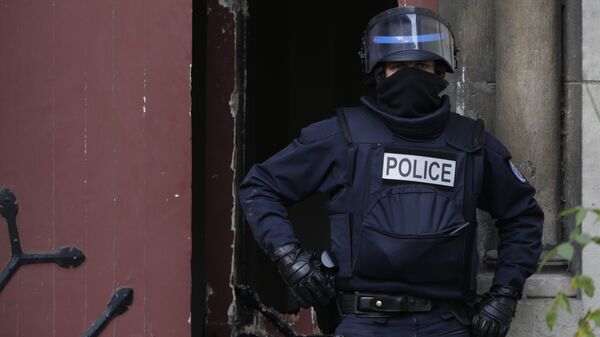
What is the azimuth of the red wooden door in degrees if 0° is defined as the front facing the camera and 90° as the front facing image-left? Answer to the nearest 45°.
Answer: approximately 0°

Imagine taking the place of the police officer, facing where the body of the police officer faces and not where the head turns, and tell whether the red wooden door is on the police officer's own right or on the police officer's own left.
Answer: on the police officer's own right

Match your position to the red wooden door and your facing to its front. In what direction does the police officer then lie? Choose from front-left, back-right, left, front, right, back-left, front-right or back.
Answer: front-left

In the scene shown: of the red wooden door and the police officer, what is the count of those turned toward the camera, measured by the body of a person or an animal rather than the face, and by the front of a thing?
2
